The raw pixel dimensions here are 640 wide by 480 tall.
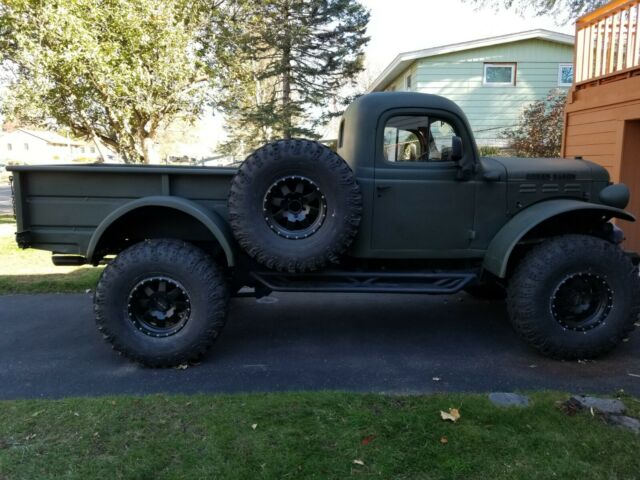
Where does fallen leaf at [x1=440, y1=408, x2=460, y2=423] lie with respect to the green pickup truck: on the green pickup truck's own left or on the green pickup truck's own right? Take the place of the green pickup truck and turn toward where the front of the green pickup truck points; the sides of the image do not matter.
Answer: on the green pickup truck's own right

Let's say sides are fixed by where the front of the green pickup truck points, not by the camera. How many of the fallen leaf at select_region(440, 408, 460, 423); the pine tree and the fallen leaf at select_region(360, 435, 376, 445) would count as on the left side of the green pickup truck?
1

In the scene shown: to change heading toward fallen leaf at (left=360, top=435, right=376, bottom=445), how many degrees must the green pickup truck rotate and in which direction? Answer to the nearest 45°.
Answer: approximately 90° to its right

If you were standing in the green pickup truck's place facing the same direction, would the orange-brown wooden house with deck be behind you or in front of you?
in front

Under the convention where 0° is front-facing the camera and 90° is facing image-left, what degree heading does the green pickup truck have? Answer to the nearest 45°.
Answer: approximately 270°

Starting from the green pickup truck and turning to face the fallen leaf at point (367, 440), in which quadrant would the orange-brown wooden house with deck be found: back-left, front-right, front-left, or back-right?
back-left

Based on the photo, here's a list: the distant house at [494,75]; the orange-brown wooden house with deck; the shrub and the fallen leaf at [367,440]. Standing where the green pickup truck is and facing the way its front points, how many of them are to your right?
1

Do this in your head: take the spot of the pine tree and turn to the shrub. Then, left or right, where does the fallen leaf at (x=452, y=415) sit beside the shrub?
right

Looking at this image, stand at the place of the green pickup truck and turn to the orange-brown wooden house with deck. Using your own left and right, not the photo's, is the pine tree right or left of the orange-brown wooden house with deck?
left

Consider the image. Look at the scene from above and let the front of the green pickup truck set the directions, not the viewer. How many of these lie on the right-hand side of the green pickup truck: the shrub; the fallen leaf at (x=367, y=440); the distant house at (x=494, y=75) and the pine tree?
1

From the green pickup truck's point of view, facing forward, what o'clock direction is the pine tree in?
The pine tree is roughly at 9 o'clock from the green pickup truck.

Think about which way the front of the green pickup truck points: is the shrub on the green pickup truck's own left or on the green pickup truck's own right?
on the green pickup truck's own left

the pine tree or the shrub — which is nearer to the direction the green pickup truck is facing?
the shrub

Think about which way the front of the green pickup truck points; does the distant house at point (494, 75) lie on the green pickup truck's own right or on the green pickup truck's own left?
on the green pickup truck's own left
